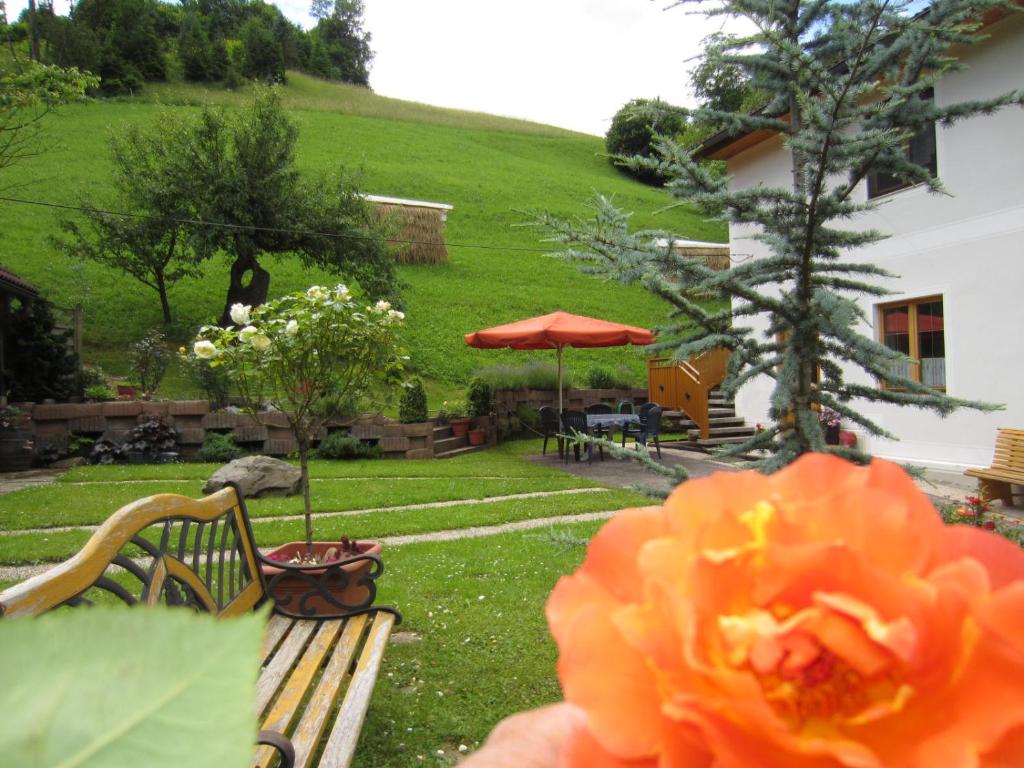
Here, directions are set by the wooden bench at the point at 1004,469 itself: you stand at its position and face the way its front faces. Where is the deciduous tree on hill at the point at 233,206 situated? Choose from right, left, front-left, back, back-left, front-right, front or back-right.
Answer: front-right

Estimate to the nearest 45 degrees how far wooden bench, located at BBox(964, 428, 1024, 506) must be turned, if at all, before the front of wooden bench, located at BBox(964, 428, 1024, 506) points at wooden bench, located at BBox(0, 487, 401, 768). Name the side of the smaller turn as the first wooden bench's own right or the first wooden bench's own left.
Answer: approximately 45° to the first wooden bench's own left

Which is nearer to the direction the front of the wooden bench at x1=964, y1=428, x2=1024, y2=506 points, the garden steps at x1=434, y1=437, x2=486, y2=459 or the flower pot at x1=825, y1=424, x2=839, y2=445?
the garden steps

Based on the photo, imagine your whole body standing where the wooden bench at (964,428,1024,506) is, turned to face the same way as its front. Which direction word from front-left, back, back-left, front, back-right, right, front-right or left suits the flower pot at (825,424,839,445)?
right

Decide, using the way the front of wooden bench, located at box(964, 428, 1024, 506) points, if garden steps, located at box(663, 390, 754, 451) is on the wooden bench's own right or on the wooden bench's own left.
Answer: on the wooden bench's own right

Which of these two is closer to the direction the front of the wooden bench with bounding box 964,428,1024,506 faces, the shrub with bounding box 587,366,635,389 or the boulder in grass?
the boulder in grass

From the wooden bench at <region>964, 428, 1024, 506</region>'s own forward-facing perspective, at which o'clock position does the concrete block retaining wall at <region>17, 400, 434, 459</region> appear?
The concrete block retaining wall is roughly at 1 o'clock from the wooden bench.

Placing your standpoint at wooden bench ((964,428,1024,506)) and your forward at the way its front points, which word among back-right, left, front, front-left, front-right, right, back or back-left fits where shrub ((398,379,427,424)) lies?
front-right

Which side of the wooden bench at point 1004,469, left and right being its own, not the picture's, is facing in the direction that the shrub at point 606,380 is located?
right

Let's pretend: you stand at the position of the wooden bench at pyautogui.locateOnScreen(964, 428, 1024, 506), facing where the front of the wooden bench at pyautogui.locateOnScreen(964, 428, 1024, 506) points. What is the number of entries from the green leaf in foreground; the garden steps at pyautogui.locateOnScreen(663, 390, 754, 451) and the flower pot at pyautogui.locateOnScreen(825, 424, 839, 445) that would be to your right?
2

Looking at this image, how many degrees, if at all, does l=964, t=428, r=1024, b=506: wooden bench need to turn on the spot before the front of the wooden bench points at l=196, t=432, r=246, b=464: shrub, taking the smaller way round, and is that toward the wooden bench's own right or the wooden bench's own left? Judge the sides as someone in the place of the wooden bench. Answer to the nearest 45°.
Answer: approximately 45° to the wooden bench's own right

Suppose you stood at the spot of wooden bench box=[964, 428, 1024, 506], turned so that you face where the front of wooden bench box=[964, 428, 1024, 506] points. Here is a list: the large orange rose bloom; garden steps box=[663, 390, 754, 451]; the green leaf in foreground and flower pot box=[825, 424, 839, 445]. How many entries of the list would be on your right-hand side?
2

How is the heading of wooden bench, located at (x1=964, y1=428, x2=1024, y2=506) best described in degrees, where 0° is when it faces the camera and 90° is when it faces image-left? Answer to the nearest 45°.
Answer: approximately 45°

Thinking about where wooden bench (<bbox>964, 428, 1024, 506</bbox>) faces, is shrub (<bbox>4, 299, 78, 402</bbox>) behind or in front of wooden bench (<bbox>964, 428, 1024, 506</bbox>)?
in front
